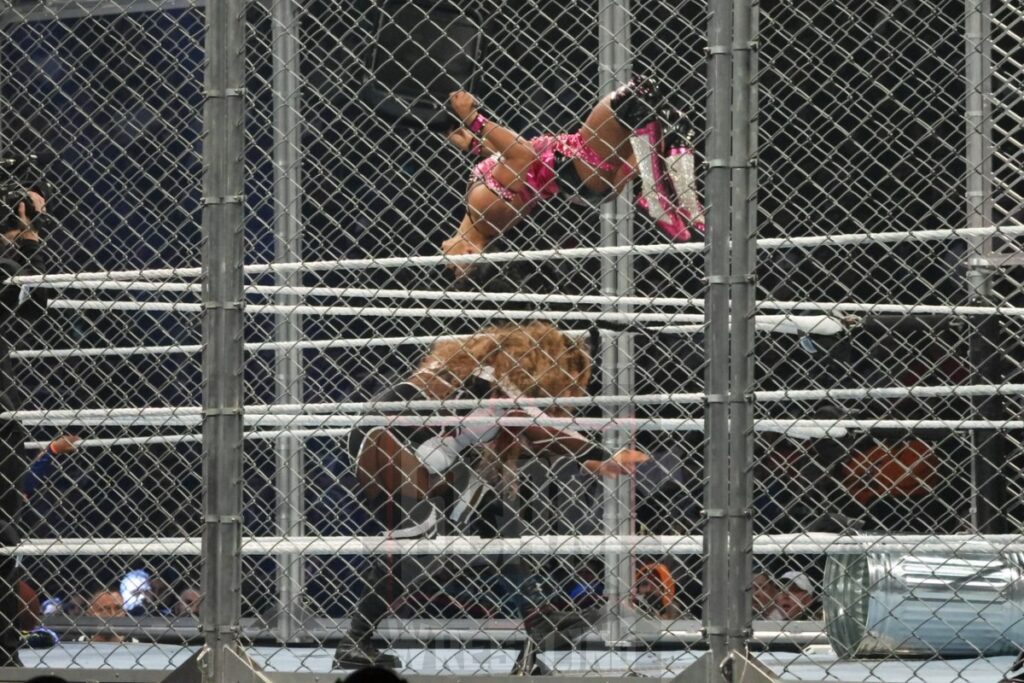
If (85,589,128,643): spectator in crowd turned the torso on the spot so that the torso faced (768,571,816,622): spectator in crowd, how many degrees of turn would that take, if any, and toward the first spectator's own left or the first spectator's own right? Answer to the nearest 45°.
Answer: approximately 45° to the first spectator's own left

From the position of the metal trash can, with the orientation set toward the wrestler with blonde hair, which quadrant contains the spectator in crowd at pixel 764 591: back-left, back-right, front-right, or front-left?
front-right

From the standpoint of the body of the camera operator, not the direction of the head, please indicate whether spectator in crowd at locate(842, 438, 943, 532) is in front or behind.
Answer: in front

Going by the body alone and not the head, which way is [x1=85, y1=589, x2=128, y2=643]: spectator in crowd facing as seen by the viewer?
toward the camera

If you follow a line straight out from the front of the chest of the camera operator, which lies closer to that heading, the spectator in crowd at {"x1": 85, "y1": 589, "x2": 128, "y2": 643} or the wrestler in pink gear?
the wrestler in pink gear

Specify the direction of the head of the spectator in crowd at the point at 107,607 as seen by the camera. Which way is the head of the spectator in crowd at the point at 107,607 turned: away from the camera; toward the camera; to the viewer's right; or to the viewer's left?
toward the camera

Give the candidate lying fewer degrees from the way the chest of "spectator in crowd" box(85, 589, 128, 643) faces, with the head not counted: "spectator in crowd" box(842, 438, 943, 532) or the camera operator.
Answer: the camera operator

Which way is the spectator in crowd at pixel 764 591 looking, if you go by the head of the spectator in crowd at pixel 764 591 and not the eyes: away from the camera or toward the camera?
toward the camera

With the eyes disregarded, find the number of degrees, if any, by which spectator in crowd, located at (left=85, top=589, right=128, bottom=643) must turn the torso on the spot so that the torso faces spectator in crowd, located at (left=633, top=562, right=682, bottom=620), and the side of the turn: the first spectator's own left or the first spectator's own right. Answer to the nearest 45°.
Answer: approximately 45° to the first spectator's own left

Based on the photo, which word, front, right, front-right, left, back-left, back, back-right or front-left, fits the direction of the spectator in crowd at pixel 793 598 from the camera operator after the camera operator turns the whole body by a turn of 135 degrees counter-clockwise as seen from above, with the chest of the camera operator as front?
back-right

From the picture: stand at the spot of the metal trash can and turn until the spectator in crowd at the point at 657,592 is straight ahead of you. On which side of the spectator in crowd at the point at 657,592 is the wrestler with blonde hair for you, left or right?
left

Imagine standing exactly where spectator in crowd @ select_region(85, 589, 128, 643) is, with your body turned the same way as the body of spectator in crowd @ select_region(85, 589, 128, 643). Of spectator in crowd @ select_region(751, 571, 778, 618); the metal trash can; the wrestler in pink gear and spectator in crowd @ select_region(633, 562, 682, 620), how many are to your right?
0

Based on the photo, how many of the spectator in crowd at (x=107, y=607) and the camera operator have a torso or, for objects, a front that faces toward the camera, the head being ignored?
1

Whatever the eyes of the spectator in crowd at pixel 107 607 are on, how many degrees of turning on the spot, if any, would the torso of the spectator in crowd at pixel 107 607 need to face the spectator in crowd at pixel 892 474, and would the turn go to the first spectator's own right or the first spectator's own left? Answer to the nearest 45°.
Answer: approximately 90° to the first spectator's own left

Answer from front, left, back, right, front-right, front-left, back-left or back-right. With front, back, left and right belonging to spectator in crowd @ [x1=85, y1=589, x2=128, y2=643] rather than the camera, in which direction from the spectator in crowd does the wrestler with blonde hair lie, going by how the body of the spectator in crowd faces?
front-left

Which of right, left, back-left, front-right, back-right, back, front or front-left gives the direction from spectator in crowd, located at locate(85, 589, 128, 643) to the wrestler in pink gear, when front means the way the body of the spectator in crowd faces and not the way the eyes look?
front-left

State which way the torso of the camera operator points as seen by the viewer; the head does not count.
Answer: to the viewer's right

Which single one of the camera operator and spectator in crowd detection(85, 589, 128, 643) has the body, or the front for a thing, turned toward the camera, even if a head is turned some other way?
the spectator in crowd

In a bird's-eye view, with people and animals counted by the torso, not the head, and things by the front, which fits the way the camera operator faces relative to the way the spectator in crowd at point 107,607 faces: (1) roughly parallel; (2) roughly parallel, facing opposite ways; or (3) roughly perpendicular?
roughly perpendicular
